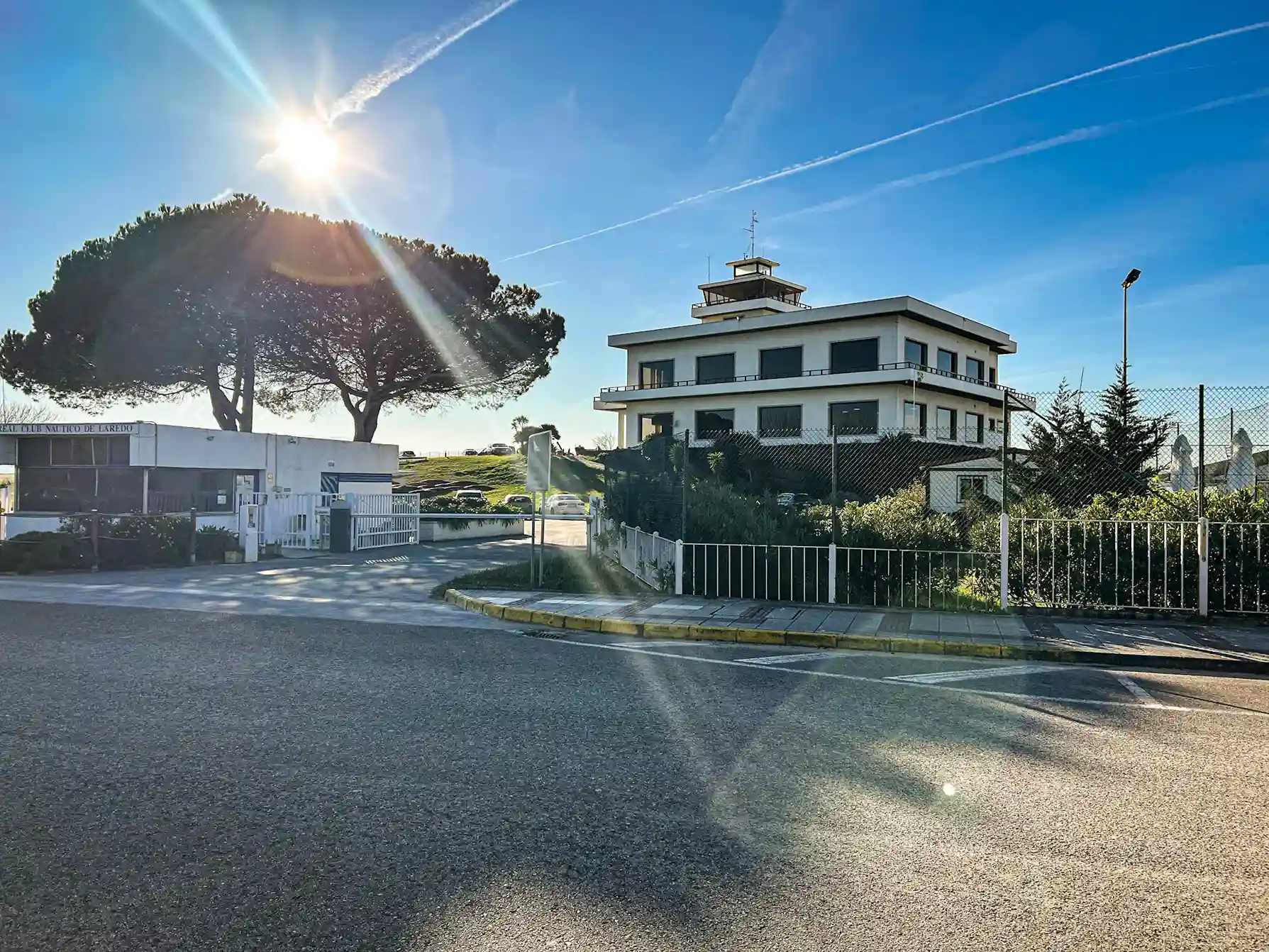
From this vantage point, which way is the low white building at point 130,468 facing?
toward the camera

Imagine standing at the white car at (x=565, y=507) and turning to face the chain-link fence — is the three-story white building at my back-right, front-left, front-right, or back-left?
front-left

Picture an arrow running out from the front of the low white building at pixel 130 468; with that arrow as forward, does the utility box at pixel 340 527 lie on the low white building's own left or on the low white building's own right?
on the low white building's own left

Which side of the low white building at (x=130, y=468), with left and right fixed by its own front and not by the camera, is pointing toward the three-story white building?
left

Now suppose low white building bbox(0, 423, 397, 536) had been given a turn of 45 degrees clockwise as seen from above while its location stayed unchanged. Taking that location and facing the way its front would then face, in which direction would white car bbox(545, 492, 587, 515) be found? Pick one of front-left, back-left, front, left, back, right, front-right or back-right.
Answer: back

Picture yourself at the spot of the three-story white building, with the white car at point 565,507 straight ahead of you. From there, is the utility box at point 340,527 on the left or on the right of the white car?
left
